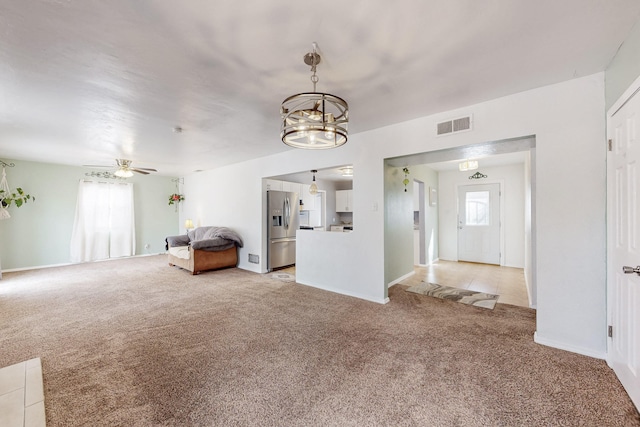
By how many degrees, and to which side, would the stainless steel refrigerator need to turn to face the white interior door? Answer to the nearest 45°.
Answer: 0° — it already faces it

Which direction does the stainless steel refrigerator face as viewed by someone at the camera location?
facing the viewer and to the right of the viewer

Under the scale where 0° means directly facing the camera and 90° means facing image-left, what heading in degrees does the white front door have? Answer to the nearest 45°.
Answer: approximately 0°

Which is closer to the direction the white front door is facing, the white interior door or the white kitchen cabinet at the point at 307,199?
the white interior door

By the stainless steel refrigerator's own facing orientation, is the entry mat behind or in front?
in front

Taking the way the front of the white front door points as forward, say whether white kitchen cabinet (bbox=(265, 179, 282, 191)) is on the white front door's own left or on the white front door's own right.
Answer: on the white front door's own right

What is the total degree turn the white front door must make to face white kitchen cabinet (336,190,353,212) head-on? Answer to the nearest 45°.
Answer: approximately 90° to its right

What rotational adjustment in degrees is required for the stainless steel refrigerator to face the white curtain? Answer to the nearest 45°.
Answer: approximately 135° to its right

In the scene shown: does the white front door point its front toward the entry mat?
yes

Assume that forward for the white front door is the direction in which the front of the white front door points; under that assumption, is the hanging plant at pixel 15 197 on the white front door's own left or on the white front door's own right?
on the white front door's own right

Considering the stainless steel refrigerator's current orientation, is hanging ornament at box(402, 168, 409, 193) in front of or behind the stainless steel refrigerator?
in front

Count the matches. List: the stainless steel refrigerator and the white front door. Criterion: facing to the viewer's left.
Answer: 0

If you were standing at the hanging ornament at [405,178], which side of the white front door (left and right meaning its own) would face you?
front
